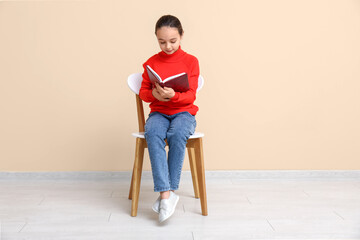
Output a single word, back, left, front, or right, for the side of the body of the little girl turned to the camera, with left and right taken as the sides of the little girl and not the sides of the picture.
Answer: front
